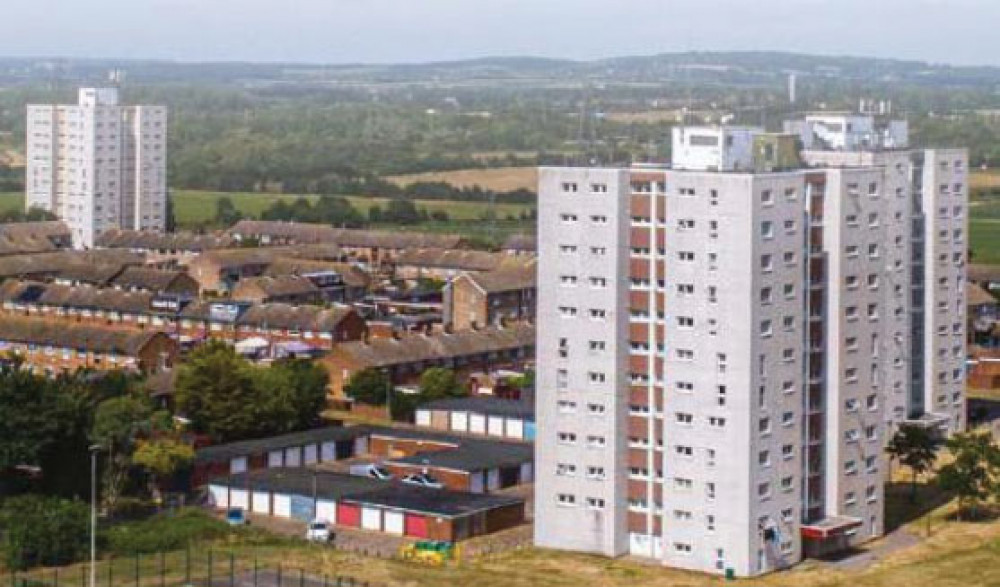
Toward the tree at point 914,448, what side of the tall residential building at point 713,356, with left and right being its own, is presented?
left

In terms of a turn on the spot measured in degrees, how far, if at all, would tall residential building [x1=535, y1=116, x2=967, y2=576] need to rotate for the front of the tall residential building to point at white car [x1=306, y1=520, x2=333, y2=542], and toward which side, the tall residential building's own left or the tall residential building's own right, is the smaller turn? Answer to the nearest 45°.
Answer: approximately 135° to the tall residential building's own right

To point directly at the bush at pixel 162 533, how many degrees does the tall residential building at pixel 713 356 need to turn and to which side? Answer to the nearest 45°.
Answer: approximately 135° to its right

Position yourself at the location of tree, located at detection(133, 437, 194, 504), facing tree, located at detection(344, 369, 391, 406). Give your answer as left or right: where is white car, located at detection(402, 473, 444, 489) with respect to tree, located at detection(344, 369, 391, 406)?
right

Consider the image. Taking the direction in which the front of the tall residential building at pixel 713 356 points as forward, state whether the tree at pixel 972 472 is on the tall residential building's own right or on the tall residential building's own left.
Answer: on the tall residential building's own left

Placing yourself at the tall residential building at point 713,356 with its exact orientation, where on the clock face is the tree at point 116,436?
The tree is roughly at 5 o'clock from the tall residential building.

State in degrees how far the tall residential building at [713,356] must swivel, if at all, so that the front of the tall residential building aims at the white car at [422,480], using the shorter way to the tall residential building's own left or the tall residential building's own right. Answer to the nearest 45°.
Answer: approximately 180°

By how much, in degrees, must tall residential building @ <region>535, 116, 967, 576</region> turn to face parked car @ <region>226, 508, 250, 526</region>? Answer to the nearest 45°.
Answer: approximately 135° to its right
